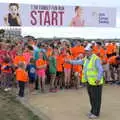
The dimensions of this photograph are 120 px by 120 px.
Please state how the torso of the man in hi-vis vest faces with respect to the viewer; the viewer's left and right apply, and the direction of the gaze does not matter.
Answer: facing the viewer and to the left of the viewer

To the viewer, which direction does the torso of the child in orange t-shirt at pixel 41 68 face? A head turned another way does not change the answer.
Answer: toward the camera

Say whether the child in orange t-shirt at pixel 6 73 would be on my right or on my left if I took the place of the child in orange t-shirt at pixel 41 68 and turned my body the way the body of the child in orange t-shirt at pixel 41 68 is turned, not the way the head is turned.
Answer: on my right

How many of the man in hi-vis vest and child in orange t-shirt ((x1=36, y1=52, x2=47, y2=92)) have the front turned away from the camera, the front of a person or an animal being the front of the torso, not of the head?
0
